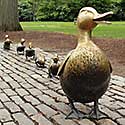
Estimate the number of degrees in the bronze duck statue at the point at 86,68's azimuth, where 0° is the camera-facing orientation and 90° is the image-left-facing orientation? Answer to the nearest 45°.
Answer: approximately 315°
